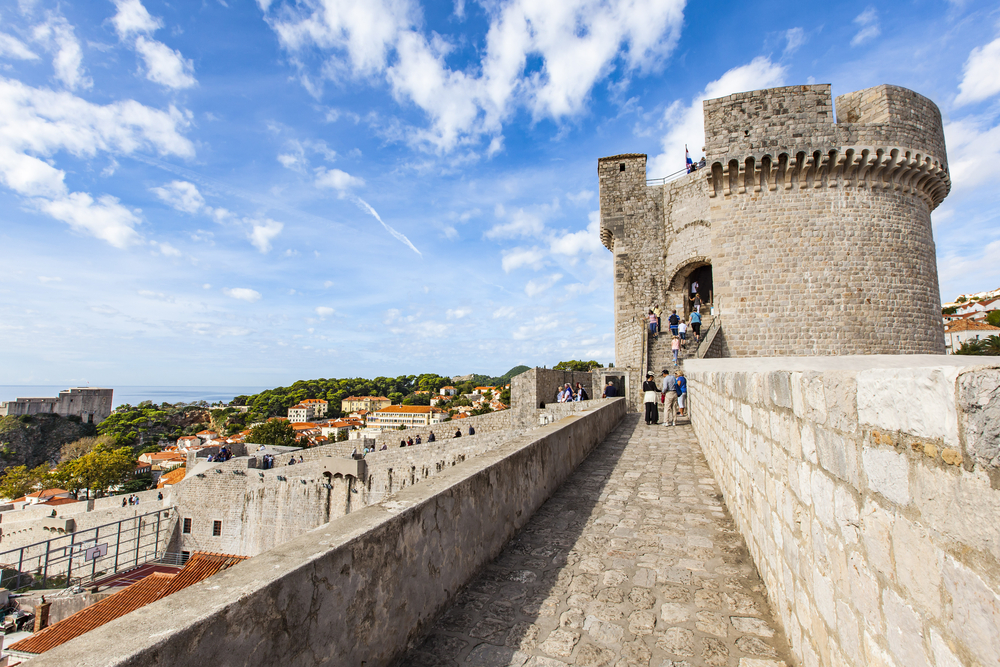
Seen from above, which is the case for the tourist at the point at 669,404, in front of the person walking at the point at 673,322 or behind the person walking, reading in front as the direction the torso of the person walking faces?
behind

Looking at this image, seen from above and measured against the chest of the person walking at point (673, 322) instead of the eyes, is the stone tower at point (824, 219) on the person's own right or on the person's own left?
on the person's own right

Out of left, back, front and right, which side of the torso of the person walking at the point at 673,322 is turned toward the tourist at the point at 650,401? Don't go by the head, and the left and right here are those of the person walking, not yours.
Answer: back

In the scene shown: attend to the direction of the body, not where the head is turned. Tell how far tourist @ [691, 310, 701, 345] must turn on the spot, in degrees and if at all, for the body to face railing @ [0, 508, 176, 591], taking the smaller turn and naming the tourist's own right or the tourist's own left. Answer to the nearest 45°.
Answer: approximately 90° to the tourist's own left

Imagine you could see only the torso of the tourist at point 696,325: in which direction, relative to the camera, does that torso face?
away from the camera

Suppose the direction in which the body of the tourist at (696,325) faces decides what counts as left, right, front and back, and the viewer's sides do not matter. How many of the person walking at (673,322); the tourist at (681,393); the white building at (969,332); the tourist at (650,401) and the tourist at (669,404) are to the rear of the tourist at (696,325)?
3
